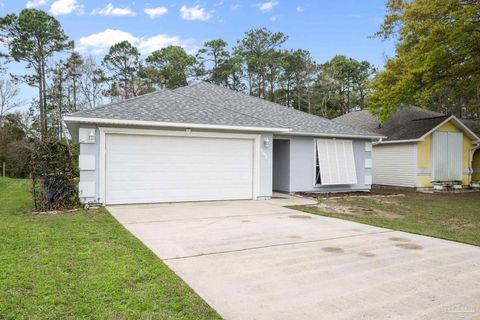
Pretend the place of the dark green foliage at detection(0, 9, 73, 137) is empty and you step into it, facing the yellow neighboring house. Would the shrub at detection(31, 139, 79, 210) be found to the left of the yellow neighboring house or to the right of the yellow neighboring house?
right

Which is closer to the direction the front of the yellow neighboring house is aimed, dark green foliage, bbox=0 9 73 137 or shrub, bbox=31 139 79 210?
the shrub

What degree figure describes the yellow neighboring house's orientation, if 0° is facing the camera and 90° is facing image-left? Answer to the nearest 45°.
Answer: approximately 315°

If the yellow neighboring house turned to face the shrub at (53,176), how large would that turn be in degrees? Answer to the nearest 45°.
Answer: approximately 90° to its right

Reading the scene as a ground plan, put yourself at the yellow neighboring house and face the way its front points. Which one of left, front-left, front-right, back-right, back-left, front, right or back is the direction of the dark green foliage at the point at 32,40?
back-right
